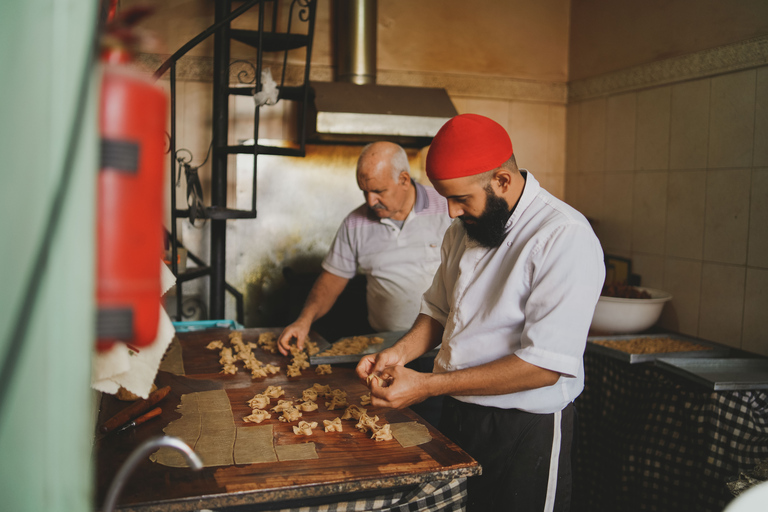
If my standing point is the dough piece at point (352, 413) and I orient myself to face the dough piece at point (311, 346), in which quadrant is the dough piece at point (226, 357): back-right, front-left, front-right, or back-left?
front-left

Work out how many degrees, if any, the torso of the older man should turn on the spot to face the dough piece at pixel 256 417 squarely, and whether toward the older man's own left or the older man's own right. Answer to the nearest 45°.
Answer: approximately 45° to the older man's own left

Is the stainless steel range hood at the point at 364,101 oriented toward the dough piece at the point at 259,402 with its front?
yes

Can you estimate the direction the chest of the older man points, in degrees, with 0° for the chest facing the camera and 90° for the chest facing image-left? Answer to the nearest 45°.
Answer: approximately 45°

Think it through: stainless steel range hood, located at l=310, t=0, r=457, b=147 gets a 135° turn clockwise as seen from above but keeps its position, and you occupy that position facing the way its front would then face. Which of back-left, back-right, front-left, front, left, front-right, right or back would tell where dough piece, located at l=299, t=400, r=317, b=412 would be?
back-left

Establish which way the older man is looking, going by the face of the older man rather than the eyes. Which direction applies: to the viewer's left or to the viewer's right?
to the viewer's left

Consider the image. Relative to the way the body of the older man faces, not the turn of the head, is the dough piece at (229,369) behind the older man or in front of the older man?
in front

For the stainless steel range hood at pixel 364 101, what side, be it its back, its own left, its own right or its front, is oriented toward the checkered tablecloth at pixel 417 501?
front

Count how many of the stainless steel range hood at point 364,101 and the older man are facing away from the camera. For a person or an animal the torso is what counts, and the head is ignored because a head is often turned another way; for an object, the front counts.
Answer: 0

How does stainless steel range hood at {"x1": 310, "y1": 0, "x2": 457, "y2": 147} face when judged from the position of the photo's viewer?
facing the viewer

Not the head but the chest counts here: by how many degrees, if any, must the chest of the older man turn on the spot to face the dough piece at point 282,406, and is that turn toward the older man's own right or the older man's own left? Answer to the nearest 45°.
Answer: approximately 45° to the older man's own left

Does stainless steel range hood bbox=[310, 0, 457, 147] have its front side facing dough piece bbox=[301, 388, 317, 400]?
yes

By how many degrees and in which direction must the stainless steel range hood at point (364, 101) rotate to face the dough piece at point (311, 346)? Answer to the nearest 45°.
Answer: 0° — it already faces it

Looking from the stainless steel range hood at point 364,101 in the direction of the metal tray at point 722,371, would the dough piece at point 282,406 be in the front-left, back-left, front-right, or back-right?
front-right

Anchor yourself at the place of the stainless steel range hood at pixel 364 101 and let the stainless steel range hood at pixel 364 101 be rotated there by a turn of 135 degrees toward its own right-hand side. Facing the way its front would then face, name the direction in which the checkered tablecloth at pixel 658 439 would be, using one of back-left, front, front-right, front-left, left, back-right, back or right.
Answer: back

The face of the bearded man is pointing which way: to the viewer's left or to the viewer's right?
to the viewer's left

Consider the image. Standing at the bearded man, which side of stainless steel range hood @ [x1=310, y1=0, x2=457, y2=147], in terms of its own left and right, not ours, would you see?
front

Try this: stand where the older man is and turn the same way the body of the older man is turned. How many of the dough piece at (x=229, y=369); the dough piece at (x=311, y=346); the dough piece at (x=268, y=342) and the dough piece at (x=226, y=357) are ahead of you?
4
